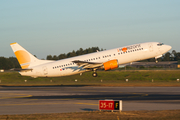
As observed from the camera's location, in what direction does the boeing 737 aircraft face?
facing to the right of the viewer

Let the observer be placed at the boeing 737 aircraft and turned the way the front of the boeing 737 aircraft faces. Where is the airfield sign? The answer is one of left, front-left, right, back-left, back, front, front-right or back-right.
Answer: right
